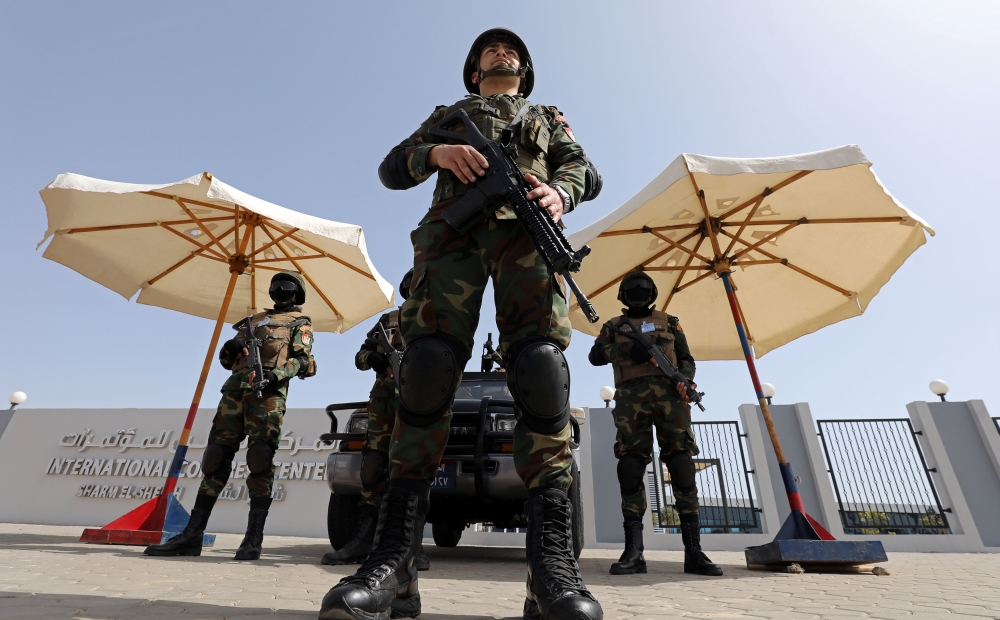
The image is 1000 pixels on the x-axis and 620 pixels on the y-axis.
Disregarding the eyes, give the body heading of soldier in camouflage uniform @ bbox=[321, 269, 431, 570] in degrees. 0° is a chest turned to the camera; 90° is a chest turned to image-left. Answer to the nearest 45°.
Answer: approximately 45°

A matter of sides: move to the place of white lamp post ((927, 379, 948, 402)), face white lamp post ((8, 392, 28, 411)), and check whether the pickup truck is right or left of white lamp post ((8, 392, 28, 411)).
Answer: left

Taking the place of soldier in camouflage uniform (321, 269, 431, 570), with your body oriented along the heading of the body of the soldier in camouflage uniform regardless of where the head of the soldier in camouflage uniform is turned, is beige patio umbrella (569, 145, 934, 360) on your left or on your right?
on your left

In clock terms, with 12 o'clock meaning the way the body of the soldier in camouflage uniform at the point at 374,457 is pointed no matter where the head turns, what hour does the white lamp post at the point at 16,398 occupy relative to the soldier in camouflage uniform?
The white lamp post is roughly at 3 o'clock from the soldier in camouflage uniform.

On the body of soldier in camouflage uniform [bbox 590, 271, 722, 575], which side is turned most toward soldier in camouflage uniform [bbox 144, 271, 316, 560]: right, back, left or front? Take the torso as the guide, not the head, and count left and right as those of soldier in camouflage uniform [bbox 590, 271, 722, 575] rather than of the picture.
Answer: right

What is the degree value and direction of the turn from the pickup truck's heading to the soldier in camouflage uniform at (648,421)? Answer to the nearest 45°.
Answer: approximately 90° to its left

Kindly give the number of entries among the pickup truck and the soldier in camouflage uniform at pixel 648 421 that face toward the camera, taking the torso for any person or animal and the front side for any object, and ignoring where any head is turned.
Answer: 2

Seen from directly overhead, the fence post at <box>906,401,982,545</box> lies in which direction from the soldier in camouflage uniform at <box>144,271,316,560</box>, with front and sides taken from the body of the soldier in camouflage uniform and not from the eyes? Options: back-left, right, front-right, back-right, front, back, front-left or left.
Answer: back-left
